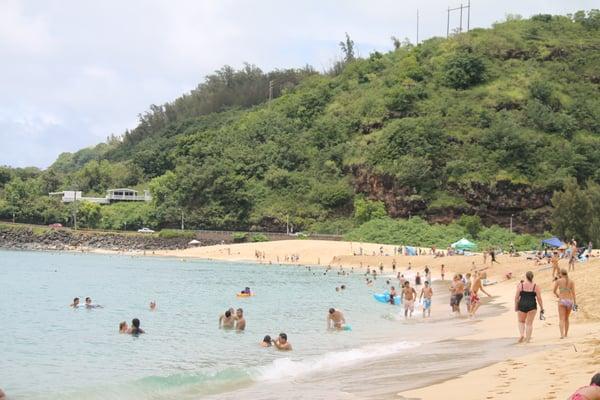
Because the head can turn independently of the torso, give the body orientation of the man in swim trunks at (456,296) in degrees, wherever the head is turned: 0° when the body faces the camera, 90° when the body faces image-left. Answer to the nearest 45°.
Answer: approximately 90°

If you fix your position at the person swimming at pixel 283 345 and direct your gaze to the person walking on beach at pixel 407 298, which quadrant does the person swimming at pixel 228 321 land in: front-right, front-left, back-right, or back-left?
front-left

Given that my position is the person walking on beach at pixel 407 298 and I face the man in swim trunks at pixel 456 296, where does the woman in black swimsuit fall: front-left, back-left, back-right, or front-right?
front-right

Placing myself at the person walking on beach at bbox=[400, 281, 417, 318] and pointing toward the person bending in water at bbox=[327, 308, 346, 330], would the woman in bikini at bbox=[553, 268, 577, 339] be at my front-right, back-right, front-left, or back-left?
front-left

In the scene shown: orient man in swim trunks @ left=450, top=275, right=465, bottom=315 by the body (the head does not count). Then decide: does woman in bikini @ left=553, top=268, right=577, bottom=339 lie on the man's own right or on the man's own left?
on the man's own left

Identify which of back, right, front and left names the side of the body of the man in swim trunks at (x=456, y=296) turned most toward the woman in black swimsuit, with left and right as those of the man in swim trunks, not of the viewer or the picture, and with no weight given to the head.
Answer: left
